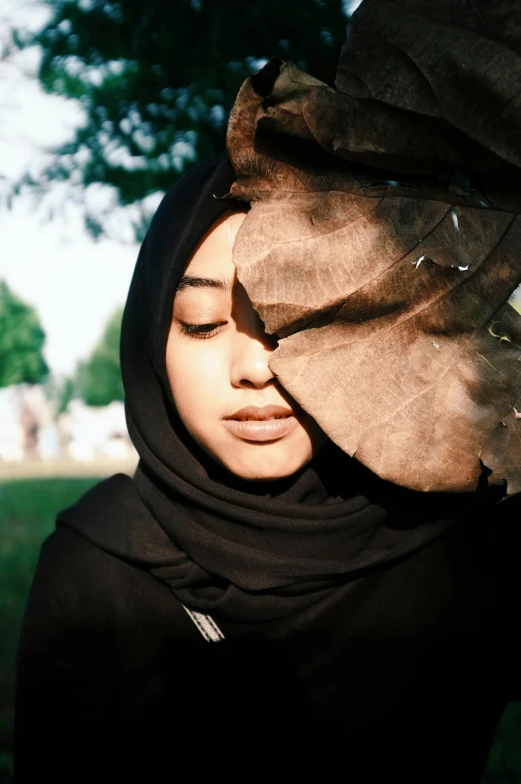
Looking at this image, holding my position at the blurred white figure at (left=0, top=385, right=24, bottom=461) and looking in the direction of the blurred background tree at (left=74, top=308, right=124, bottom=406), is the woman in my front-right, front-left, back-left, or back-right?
back-right

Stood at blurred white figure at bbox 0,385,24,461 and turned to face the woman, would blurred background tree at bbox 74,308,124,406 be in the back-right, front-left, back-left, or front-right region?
back-left

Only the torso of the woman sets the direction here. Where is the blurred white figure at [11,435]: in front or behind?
behind

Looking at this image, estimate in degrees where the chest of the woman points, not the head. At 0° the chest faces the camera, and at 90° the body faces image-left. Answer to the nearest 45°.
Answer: approximately 0°

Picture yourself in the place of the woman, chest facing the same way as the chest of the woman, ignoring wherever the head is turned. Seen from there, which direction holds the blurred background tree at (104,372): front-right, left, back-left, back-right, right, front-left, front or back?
back

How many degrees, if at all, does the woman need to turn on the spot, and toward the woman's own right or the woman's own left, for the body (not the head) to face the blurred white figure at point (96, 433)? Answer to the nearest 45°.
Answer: approximately 180°
